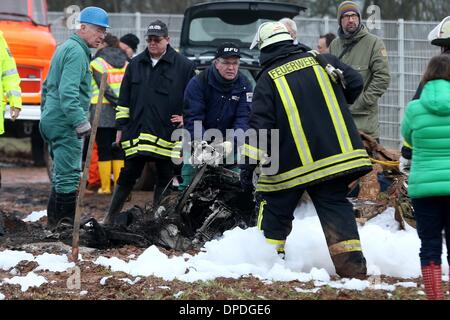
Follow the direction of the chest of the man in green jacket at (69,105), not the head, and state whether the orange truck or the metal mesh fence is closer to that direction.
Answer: the metal mesh fence

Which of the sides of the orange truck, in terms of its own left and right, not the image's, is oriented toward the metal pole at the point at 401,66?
left

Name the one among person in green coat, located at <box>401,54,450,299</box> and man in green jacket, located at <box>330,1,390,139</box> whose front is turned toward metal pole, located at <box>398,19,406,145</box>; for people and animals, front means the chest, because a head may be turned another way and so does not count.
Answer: the person in green coat

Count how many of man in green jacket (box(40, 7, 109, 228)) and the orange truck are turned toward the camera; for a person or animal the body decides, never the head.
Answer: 1

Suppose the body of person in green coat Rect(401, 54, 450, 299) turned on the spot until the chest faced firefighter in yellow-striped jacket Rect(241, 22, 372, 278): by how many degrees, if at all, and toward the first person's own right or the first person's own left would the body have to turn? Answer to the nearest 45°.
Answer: approximately 45° to the first person's own left

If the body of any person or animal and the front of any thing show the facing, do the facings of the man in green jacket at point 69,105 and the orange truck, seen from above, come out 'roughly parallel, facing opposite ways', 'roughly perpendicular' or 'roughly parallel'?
roughly perpendicular

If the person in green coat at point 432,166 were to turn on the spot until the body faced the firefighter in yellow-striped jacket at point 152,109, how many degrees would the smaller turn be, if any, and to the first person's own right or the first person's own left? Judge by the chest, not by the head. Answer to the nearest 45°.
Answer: approximately 45° to the first person's own left

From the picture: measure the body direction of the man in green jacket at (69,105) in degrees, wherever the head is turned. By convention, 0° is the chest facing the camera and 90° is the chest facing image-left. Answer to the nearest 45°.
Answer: approximately 270°

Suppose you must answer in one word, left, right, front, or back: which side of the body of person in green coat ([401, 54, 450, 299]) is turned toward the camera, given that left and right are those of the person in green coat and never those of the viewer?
back

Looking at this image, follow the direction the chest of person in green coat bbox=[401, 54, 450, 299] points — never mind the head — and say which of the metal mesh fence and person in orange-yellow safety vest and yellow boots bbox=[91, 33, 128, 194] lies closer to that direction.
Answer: the metal mesh fence

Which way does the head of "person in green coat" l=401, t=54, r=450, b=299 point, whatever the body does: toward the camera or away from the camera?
away from the camera

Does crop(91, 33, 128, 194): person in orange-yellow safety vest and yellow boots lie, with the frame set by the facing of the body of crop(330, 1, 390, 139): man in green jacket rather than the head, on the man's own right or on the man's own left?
on the man's own right
